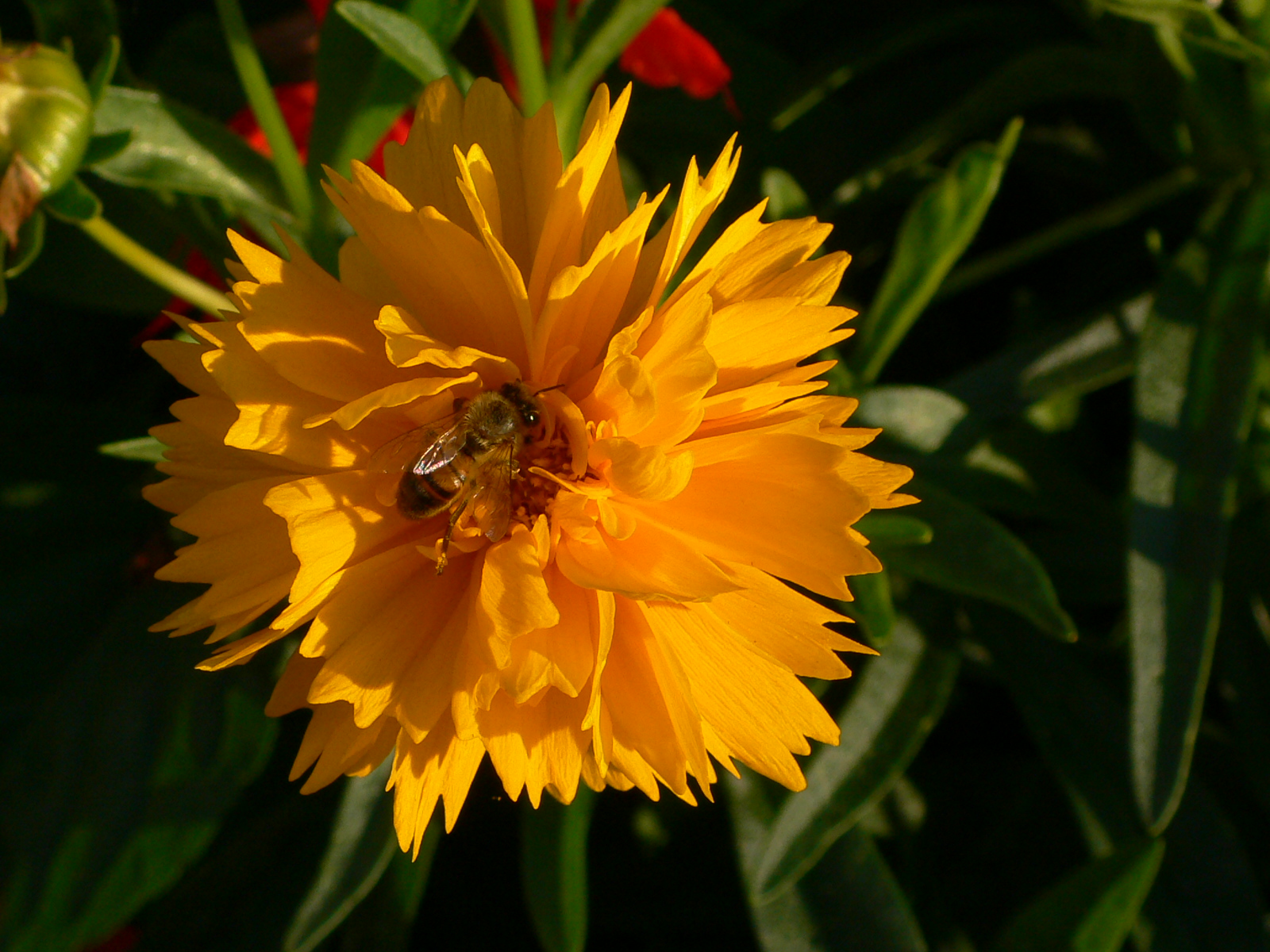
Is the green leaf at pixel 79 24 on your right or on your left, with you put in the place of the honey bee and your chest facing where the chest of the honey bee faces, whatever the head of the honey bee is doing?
on your left

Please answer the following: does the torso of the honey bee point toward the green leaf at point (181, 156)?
no

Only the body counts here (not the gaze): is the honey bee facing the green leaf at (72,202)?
no

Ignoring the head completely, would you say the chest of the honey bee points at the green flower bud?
no

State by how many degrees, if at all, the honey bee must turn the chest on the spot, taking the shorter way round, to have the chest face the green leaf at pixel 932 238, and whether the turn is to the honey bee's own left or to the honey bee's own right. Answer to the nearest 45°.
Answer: approximately 45° to the honey bee's own right

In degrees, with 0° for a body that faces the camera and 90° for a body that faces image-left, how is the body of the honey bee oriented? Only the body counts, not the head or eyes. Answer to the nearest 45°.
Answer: approximately 225°
